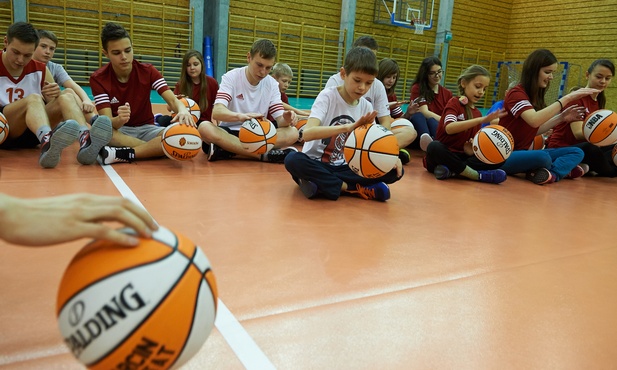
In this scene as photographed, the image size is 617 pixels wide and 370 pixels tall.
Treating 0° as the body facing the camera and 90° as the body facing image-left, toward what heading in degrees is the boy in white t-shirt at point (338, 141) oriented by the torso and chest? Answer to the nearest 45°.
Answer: approximately 315°

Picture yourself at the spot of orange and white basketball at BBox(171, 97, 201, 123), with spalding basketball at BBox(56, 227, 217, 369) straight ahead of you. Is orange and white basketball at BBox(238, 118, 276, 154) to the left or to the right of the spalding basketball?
left

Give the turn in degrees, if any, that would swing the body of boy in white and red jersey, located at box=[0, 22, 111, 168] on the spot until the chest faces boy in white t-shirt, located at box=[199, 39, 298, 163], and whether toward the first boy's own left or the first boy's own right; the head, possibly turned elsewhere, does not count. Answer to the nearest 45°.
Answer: approximately 45° to the first boy's own left

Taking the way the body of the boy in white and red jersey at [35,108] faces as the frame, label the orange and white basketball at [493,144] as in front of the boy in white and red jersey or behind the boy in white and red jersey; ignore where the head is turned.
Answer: in front

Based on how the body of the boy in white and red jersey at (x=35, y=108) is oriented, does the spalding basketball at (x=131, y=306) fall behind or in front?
in front

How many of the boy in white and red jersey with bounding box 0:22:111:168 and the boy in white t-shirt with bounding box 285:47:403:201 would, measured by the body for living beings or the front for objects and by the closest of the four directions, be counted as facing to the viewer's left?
0

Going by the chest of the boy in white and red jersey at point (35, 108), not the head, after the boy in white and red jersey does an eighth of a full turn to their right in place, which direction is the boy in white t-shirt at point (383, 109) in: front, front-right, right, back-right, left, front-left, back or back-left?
left

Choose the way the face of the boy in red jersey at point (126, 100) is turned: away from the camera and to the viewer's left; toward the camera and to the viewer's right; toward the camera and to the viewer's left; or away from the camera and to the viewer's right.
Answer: toward the camera and to the viewer's right
